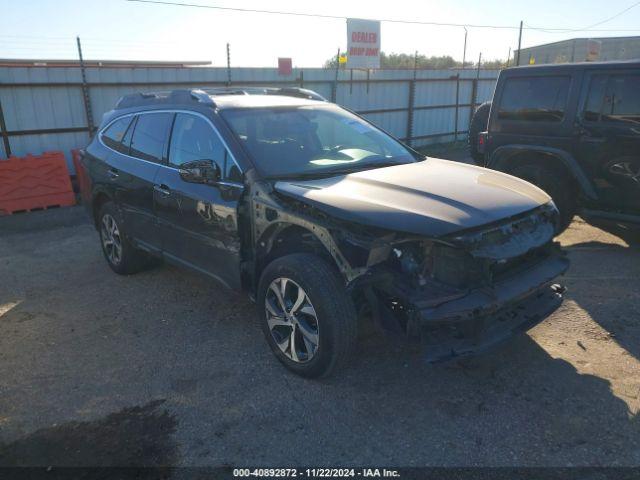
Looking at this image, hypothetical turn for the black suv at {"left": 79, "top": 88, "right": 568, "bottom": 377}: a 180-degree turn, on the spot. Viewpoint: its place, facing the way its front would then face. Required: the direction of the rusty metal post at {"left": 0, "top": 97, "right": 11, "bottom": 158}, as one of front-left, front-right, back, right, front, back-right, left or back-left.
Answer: front

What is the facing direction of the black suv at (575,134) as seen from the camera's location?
facing to the right of the viewer

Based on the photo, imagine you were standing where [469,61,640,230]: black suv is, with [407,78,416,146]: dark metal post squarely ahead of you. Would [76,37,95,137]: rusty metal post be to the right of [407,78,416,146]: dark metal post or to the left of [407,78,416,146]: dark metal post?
left

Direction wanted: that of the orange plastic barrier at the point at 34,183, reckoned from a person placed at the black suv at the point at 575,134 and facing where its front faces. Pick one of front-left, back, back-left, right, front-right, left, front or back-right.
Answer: back

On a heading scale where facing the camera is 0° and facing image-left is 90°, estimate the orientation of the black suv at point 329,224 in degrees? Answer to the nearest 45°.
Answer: approximately 315°

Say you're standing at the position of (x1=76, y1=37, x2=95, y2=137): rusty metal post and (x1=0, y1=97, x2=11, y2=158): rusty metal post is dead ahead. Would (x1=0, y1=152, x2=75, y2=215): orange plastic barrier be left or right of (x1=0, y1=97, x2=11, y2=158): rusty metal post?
left

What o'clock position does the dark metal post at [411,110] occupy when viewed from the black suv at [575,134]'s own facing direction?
The dark metal post is roughly at 8 o'clock from the black suv.

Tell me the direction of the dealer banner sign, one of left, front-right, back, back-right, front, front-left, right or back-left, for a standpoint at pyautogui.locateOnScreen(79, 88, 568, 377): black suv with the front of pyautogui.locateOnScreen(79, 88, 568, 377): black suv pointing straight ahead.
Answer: back-left

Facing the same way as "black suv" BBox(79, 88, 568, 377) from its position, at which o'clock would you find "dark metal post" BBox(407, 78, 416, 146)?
The dark metal post is roughly at 8 o'clock from the black suv.

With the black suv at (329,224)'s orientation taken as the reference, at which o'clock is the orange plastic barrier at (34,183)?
The orange plastic barrier is roughly at 6 o'clock from the black suv.

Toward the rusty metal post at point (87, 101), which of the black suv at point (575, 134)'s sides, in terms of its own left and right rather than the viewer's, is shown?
back
